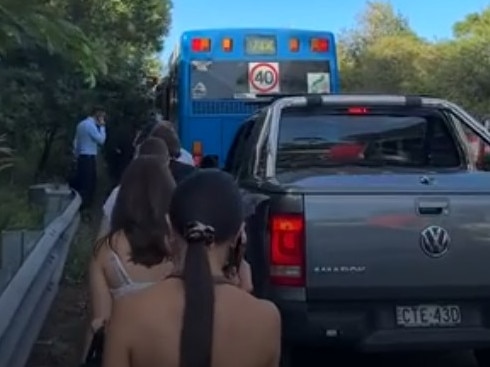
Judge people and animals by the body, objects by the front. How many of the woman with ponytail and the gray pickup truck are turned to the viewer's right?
0

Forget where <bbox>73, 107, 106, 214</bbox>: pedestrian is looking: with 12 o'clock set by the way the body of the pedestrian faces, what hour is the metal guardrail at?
The metal guardrail is roughly at 3 o'clock from the pedestrian.

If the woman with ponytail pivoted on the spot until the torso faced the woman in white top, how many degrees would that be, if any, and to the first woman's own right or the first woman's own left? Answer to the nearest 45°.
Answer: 0° — they already face them

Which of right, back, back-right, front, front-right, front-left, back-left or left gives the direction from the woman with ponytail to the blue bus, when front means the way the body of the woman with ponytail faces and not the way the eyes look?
front

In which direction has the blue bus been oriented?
away from the camera

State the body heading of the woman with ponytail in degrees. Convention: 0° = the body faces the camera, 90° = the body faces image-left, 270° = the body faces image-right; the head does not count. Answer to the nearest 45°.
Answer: approximately 180°

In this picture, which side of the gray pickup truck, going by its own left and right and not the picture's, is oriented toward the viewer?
back

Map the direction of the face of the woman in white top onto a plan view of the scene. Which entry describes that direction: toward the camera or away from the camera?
away from the camera
